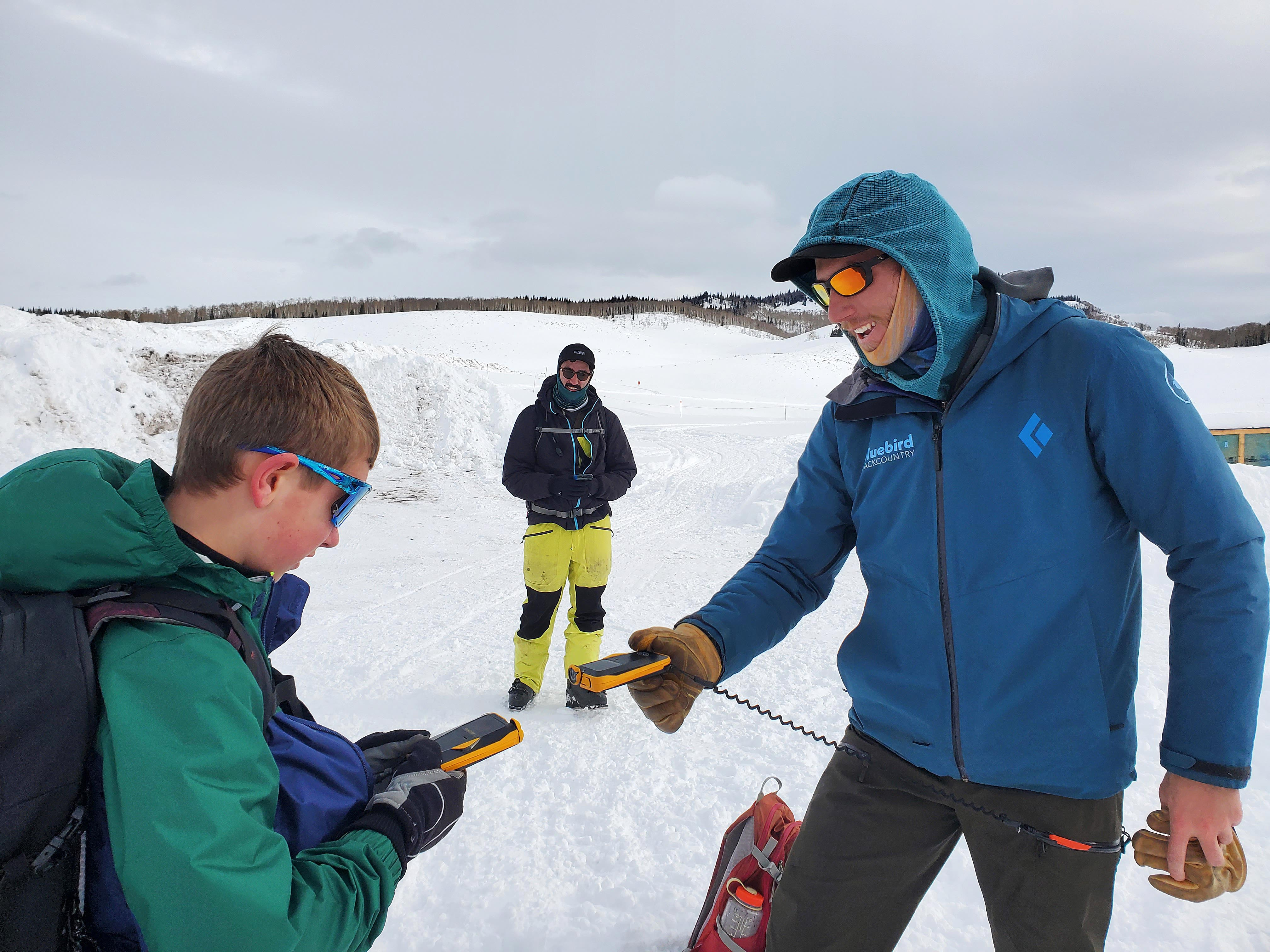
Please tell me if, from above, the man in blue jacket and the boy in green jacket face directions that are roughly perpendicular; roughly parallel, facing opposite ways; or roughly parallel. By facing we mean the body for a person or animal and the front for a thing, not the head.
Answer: roughly parallel, facing opposite ways

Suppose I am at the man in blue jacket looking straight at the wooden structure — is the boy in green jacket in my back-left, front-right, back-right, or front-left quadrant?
back-left

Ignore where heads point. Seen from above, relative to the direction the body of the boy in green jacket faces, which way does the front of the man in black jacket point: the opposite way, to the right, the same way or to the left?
to the right

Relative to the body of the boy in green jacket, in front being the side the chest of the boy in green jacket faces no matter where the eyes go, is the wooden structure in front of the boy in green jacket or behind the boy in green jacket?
in front

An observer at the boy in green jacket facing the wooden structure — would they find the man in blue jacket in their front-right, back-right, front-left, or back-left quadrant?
front-right

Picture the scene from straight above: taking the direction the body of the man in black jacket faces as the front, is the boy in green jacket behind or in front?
in front

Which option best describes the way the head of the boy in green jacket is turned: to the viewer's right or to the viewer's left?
to the viewer's right

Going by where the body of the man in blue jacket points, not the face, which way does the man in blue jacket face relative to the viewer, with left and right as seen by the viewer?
facing the viewer and to the left of the viewer

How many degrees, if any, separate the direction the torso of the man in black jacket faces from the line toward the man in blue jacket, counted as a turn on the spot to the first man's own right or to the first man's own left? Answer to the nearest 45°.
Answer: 0° — they already face them

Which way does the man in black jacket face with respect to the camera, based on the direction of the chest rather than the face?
toward the camera

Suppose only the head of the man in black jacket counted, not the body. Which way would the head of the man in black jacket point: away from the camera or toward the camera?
toward the camera

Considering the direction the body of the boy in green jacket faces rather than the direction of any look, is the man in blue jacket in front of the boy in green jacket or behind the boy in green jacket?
in front

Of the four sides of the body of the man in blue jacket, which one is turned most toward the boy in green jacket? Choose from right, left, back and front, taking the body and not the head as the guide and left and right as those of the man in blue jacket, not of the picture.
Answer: front

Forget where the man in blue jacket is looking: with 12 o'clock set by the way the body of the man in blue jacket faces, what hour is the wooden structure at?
The wooden structure is roughly at 5 o'clock from the man in blue jacket.

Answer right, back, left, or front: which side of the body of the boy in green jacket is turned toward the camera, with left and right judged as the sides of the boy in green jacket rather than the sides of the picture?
right

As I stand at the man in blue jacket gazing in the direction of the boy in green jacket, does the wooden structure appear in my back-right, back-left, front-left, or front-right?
back-right
